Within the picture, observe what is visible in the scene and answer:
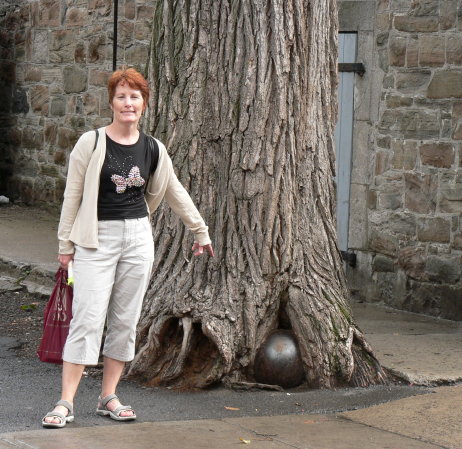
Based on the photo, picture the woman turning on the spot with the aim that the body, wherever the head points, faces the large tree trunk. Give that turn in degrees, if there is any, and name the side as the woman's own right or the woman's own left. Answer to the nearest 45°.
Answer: approximately 135° to the woman's own left

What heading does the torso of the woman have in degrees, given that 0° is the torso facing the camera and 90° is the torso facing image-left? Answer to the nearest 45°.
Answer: approximately 0°

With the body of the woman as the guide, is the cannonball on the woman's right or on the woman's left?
on the woman's left
